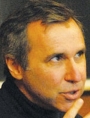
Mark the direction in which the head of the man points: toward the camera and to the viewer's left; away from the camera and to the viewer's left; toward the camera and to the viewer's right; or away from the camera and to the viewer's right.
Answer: toward the camera and to the viewer's right

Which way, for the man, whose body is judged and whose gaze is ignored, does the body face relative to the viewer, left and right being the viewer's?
facing the viewer and to the right of the viewer
